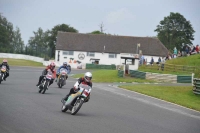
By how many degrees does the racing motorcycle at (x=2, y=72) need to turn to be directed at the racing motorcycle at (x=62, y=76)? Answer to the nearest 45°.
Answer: approximately 90° to its left

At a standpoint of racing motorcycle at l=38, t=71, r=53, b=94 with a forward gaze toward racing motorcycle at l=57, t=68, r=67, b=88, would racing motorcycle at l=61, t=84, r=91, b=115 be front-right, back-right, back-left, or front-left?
back-right

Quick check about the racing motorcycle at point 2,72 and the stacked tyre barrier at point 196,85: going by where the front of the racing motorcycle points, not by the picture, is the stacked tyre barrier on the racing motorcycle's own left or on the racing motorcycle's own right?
on the racing motorcycle's own left

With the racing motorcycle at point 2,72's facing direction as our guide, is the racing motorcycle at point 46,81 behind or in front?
in front

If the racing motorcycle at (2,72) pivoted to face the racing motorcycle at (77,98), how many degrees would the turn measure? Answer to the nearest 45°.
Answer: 0° — it already faces it

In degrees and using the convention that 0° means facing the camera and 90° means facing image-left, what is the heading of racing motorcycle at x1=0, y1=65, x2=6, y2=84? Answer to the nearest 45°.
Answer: approximately 0°

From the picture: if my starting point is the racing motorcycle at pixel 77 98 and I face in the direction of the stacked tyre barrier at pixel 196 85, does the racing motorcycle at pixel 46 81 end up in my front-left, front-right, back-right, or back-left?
front-left

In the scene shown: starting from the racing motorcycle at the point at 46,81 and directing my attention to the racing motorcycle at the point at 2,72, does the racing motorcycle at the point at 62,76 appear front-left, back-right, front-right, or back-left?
front-right
